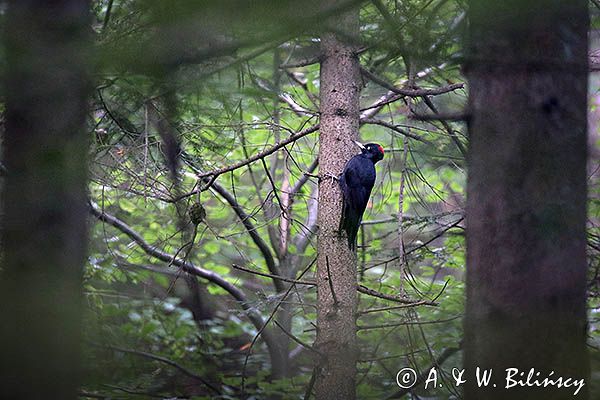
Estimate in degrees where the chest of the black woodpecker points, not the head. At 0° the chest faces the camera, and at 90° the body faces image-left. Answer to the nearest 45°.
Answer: approximately 135°

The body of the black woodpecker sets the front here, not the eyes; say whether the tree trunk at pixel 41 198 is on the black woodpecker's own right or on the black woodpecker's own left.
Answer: on the black woodpecker's own left

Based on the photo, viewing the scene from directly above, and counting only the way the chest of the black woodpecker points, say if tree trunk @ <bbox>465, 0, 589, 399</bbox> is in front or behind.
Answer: behind
